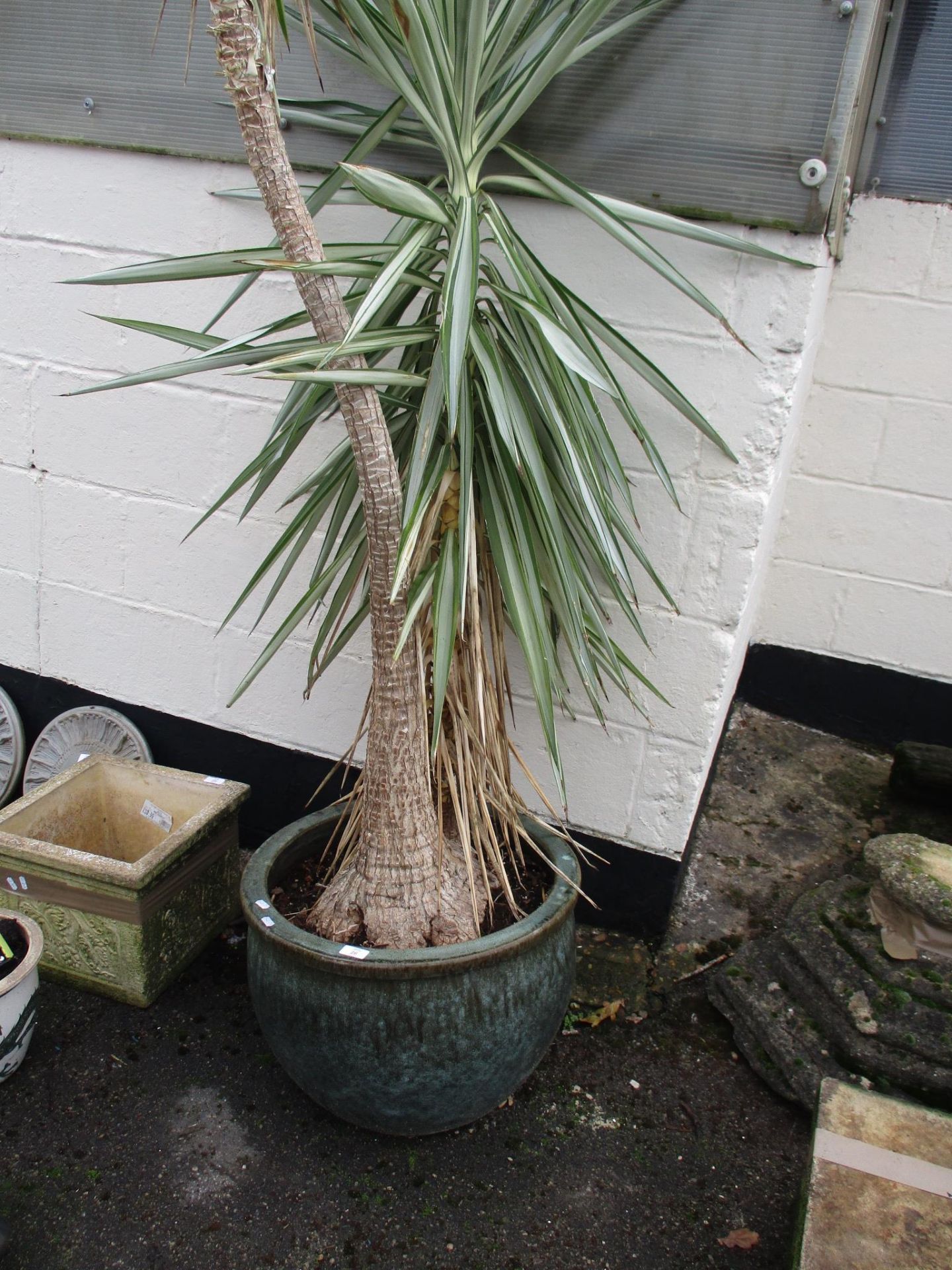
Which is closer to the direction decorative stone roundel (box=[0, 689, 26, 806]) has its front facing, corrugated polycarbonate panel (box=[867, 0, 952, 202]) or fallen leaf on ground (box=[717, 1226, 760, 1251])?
the fallen leaf on ground

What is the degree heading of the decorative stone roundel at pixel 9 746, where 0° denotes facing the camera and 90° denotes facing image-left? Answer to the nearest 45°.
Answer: approximately 0°

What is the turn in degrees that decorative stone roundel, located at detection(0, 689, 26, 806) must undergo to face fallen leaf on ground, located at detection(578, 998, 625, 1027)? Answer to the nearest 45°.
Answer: approximately 45° to its left

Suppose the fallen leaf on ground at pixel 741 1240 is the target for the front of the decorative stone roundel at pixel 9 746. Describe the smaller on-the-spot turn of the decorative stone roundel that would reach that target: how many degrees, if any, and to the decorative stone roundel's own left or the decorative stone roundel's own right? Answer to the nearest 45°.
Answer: approximately 45° to the decorative stone roundel's own left

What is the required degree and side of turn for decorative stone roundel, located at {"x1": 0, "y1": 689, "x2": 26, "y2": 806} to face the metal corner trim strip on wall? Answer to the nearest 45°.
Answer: approximately 45° to its left

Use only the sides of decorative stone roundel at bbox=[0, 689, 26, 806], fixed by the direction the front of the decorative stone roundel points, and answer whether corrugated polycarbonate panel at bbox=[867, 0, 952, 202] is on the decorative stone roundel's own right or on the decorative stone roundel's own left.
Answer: on the decorative stone roundel's own left

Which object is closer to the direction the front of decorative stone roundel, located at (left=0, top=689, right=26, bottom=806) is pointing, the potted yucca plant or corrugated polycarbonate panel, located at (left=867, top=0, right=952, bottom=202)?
the potted yucca plant

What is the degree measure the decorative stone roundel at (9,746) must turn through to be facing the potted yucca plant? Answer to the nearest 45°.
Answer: approximately 45° to its left

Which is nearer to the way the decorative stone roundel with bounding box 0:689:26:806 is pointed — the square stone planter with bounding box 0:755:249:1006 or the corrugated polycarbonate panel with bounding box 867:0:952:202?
the square stone planter
